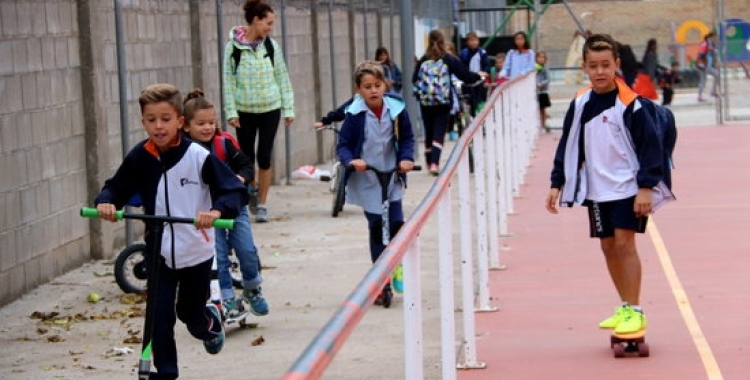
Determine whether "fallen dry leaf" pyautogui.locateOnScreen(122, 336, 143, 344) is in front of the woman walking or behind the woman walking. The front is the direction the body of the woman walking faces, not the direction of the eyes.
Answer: in front

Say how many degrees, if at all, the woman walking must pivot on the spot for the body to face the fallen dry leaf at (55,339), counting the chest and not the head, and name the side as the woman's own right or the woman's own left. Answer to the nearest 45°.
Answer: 0° — they already face it

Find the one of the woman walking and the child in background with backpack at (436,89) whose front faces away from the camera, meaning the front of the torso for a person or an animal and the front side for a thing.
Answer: the child in background with backpack

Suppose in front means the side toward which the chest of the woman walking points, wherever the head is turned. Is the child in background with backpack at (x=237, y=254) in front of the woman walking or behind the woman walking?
in front

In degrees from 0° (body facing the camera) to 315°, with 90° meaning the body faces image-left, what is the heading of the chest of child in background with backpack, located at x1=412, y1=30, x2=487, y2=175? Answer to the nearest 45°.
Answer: approximately 180°

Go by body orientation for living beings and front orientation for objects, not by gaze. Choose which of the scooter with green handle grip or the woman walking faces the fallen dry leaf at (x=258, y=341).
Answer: the woman walking
